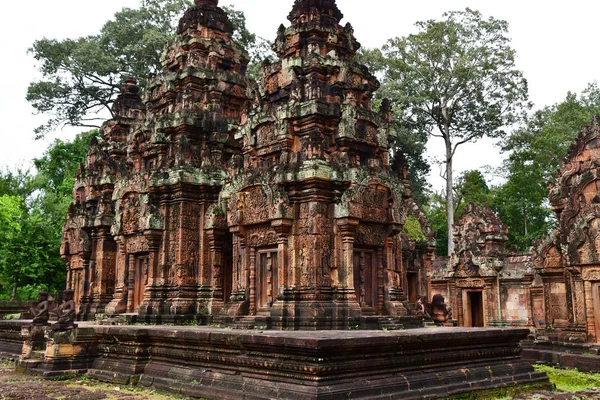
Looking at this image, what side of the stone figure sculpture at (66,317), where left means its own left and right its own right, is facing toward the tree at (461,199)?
back

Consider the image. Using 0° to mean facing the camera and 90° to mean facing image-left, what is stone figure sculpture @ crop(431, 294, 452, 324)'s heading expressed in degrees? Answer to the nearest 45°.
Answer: approximately 315°

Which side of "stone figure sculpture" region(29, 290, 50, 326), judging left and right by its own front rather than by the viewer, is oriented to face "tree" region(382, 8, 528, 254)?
back

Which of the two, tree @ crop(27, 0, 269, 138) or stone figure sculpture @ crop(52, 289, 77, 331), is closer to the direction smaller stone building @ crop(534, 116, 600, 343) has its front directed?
the stone figure sculpture

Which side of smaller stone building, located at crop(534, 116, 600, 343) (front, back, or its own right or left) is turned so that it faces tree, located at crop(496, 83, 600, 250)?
back

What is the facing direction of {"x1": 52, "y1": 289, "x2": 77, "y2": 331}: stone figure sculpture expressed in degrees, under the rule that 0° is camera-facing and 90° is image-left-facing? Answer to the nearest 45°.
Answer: approximately 45°

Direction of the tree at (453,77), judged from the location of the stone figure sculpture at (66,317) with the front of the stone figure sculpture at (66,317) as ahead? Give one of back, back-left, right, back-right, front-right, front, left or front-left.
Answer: back

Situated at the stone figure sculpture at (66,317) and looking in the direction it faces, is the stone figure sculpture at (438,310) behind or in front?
behind

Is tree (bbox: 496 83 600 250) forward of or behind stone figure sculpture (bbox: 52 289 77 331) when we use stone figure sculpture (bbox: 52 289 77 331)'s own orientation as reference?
behind
